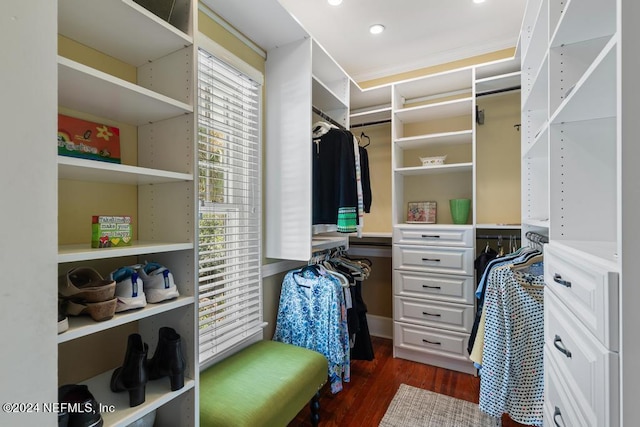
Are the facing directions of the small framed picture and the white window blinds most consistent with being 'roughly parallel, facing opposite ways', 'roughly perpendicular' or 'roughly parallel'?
roughly perpendicular

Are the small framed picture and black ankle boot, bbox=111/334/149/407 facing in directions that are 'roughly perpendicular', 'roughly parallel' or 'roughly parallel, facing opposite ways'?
roughly perpendicular

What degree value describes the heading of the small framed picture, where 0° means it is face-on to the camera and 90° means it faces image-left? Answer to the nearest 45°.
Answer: approximately 0°

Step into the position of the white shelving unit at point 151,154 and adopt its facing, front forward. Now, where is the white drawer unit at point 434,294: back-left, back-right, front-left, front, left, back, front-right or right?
front-left

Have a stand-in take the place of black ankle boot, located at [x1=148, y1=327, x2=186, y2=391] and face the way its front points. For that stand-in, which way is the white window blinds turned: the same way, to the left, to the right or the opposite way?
the opposite way

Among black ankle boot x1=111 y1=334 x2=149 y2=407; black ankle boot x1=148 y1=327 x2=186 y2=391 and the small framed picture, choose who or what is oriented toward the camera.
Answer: the small framed picture

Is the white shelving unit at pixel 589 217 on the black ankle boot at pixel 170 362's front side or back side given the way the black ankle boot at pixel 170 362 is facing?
on the back side

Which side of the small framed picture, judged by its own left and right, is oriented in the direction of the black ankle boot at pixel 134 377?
front

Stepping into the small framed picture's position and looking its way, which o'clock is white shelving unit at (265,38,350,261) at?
The white shelving unit is roughly at 1 o'clock from the small framed picture.

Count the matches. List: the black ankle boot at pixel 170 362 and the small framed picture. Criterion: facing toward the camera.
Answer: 1
